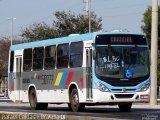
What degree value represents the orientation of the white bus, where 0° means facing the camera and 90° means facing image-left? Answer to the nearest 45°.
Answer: approximately 315°
